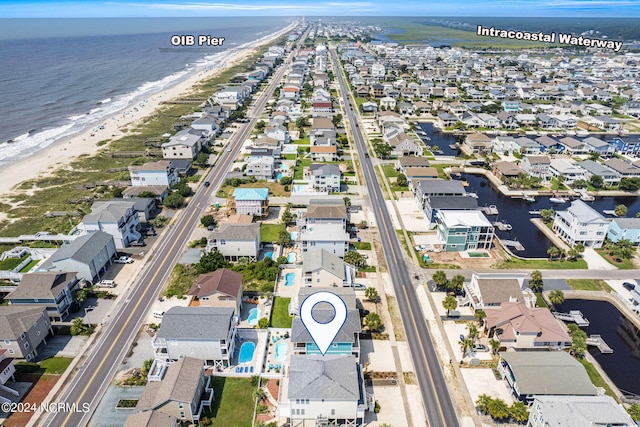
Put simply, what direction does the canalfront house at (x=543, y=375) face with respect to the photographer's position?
facing to the left of the viewer

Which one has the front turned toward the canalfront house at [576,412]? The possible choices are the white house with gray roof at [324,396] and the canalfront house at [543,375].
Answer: the white house with gray roof

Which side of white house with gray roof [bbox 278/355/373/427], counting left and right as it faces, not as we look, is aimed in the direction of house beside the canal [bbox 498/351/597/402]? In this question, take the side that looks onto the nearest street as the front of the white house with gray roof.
front

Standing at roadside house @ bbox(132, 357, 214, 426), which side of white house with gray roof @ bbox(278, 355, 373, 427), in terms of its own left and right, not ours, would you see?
back

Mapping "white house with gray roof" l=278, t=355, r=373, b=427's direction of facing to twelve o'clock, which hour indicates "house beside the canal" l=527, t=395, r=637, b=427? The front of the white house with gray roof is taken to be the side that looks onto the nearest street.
The house beside the canal is roughly at 12 o'clock from the white house with gray roof.

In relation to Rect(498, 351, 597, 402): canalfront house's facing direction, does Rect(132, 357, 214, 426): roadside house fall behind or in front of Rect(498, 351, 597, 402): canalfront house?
in front

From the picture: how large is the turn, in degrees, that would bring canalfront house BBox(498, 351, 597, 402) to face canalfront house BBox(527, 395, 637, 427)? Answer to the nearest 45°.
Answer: approximately 135° to its left

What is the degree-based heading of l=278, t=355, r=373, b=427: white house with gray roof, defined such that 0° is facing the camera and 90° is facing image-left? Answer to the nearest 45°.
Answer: approximately 270°

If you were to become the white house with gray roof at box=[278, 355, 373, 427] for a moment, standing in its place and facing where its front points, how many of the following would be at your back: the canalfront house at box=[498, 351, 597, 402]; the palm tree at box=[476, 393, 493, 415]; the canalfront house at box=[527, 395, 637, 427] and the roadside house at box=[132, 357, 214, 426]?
1

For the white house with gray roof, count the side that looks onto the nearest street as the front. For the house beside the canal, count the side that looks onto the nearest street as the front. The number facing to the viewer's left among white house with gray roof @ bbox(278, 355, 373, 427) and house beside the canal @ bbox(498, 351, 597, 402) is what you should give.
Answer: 1

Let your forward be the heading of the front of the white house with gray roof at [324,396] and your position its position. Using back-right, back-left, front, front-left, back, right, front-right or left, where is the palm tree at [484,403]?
front
